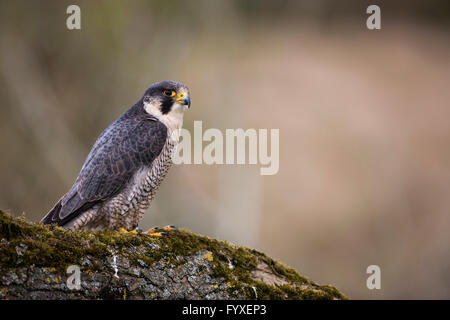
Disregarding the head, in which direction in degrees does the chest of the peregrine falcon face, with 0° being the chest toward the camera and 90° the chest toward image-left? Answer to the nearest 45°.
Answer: approximately 270°
